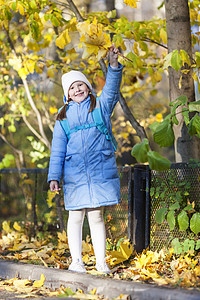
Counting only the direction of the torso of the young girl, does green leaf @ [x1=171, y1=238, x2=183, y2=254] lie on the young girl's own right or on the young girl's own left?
on the young girl's own left

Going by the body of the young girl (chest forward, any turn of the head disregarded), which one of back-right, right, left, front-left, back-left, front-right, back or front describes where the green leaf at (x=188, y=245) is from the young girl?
left

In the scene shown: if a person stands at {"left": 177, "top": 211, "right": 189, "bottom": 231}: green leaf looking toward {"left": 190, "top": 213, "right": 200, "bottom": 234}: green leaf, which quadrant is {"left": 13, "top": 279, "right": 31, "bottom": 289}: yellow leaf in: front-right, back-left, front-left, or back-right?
back-right

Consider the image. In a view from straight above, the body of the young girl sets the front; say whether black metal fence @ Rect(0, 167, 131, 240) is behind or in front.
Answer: behind

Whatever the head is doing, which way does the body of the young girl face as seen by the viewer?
toward the camera

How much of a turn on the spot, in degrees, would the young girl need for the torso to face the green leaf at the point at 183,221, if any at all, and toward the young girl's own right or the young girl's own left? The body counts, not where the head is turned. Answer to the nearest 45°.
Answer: approximately 90° to the young girl's own left

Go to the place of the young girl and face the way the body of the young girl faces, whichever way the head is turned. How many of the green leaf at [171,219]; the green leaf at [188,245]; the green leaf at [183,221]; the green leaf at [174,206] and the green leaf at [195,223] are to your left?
5

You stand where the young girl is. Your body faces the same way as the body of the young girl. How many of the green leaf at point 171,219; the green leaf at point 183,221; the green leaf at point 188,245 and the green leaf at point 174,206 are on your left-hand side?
4

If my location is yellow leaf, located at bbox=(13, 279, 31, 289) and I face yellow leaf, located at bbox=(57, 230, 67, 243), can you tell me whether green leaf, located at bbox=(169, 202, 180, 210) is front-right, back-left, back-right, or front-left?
front-right

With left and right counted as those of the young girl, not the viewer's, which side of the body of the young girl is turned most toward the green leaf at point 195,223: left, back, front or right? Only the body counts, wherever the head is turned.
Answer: left

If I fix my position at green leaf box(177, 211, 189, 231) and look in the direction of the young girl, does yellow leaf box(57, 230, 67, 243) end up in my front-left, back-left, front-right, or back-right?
front-right

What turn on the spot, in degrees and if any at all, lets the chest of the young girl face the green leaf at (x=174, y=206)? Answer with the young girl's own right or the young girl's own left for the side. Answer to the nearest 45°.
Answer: approximately 90° to the young girl's own left
